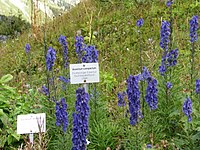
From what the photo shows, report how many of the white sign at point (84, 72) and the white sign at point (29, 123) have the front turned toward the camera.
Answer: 2

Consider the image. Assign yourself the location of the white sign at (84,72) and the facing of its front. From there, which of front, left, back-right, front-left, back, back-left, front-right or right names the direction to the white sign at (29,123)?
front-right

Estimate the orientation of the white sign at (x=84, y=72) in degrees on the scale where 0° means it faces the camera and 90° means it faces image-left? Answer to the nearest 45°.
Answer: approximately 0°

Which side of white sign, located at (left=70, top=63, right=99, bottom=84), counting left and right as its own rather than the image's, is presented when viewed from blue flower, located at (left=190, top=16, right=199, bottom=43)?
left

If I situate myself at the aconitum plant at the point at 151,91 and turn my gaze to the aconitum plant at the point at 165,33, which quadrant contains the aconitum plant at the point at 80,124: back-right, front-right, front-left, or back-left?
back-left

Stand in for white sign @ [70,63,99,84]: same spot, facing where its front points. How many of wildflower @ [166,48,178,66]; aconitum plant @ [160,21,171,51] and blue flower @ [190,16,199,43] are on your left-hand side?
3

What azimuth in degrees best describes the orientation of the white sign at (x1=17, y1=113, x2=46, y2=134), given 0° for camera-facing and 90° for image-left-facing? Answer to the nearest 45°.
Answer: approximately 0°

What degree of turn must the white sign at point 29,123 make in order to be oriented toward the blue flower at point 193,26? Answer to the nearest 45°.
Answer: approximately 90° to its left
